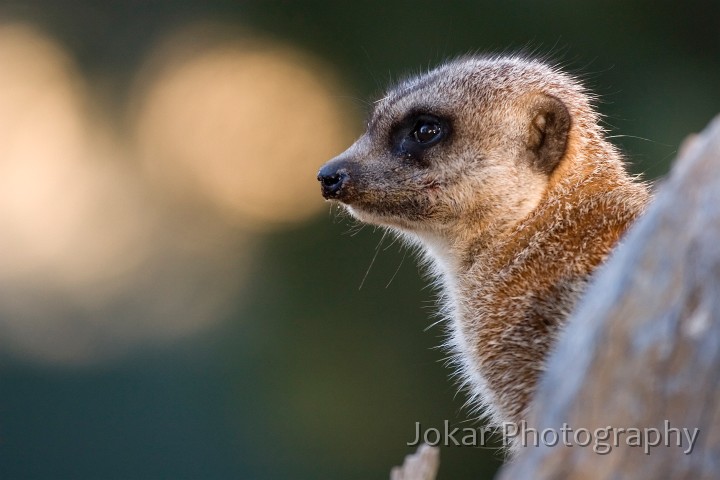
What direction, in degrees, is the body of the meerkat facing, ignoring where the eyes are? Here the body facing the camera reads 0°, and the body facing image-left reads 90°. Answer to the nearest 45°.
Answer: approximately 90°
